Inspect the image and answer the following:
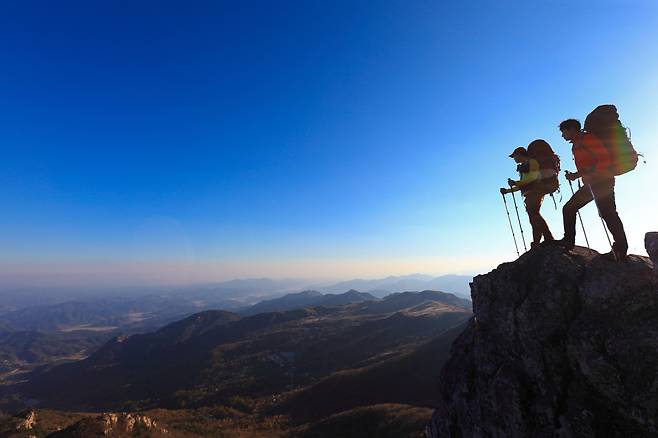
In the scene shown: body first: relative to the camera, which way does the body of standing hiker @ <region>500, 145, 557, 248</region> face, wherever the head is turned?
to the viewer's left

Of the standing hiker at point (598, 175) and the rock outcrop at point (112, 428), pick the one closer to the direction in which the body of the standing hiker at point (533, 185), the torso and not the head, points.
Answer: the rock outcrop

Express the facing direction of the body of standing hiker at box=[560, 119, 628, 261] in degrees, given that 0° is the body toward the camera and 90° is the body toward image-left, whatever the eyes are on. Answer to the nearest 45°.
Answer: approximately 90°

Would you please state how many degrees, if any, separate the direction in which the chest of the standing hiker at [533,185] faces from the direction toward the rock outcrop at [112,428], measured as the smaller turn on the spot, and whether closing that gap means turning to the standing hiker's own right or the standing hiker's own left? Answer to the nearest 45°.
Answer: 0° — they already face it

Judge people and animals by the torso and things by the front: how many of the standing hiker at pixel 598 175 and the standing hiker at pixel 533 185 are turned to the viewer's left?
2

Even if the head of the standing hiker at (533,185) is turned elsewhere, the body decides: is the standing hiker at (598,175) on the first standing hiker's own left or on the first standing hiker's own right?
on the first standing hiker's own left
